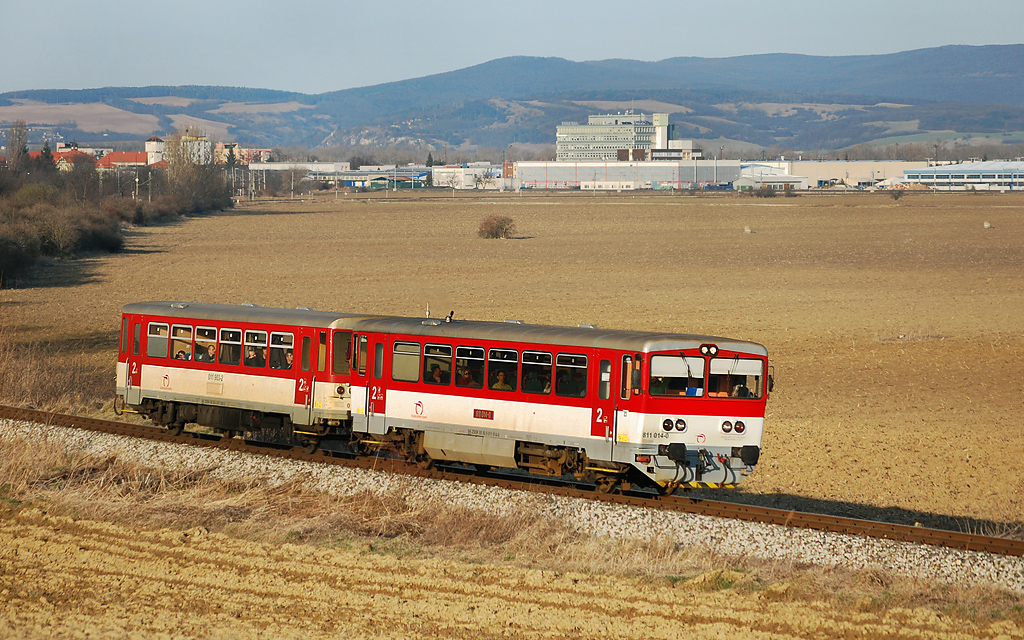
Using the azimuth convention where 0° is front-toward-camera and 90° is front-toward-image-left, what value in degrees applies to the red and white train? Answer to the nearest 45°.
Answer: approximately 315°

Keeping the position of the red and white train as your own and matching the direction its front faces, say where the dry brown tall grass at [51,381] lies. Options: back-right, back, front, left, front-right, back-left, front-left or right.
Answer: back
